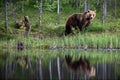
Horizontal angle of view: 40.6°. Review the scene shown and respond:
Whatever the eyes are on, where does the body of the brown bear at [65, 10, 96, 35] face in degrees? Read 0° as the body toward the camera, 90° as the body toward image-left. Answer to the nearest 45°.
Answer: approximately 270°
